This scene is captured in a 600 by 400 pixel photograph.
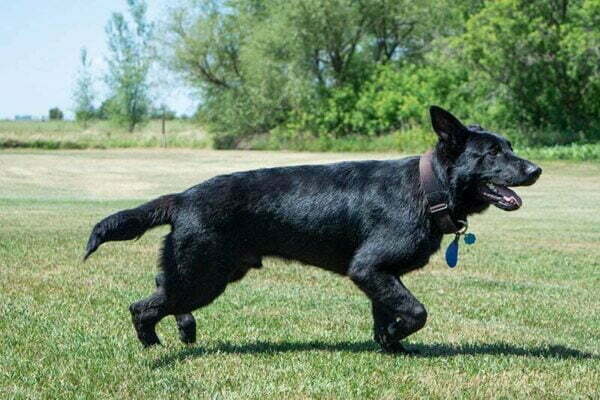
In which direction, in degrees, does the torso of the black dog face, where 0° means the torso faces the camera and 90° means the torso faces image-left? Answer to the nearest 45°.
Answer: approximately 270°
